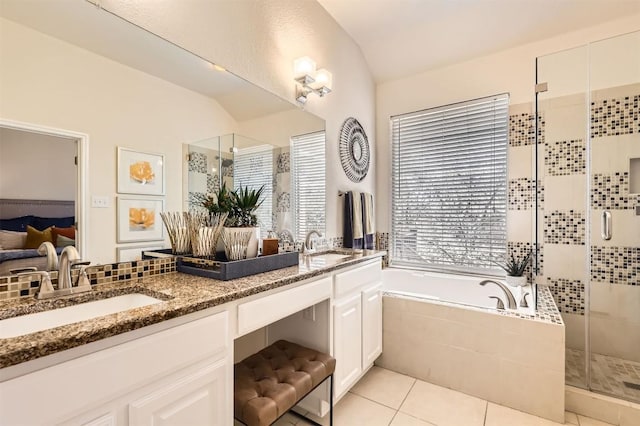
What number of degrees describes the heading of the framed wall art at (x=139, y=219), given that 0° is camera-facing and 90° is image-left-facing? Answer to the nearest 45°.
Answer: approximately 315°

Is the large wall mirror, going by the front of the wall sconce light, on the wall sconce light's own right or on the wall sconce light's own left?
on the wall sconce light's own right

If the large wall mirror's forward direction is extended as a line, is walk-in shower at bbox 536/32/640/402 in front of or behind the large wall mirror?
in front

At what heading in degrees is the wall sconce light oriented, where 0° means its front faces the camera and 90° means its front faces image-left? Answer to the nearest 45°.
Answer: approximately 315°

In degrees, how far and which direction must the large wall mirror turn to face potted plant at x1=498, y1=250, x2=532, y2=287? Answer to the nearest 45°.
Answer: approximately 45° to its left

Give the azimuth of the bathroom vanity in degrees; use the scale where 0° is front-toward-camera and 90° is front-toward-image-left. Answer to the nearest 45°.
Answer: approximately 315°

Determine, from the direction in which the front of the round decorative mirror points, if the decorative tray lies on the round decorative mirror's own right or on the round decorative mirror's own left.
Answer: on the round decorative mirror's own right

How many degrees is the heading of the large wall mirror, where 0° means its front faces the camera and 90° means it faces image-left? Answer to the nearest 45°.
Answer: approximately 315°

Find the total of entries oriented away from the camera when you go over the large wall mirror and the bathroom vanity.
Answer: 0
